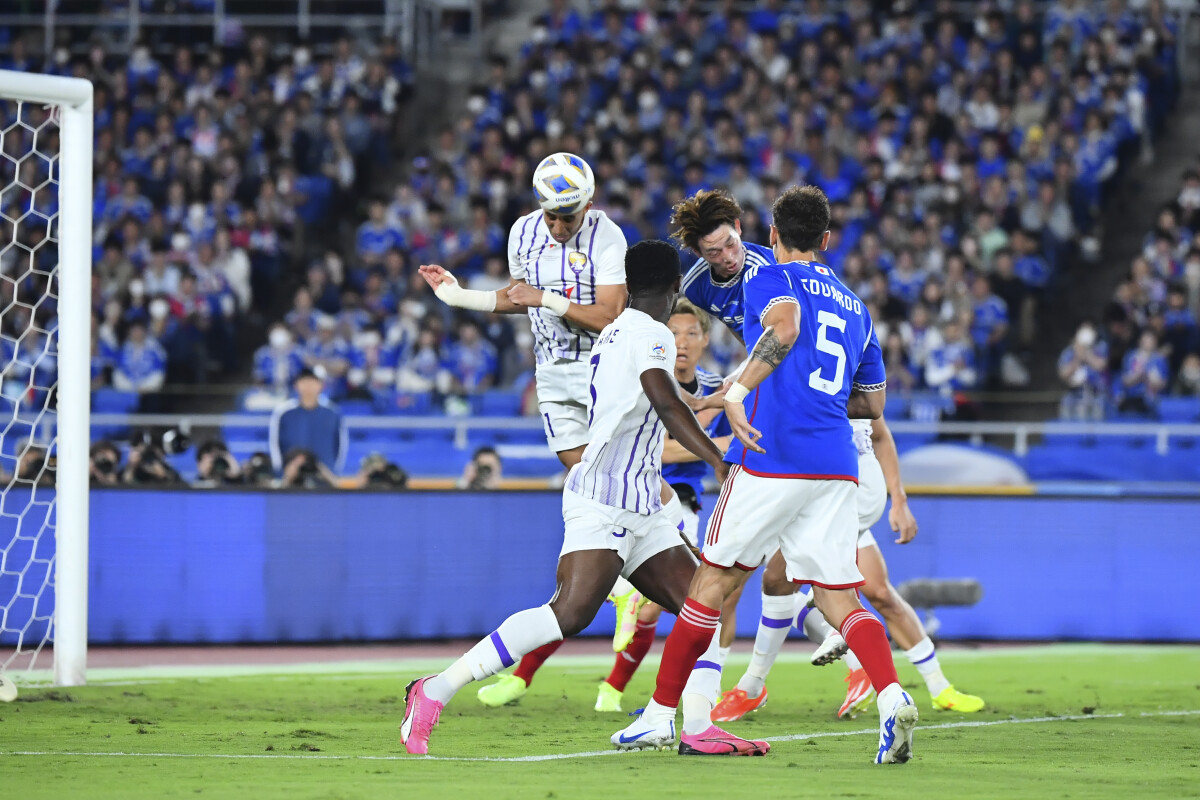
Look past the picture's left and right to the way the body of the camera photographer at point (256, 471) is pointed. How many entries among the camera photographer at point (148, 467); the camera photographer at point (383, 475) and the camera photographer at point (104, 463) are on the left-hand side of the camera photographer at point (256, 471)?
1

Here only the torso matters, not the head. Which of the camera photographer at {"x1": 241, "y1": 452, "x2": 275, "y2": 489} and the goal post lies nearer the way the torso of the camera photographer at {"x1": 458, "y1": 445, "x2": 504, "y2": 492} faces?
the goal post

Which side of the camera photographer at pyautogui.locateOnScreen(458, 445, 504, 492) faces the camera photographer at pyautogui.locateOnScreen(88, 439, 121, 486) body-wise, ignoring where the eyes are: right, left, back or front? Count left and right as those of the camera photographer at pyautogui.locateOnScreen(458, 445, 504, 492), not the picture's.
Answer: right

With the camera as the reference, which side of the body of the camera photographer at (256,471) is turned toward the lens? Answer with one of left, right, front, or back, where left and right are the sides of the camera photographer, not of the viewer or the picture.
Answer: front

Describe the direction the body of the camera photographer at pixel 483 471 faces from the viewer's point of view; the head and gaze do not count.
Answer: toward the camera

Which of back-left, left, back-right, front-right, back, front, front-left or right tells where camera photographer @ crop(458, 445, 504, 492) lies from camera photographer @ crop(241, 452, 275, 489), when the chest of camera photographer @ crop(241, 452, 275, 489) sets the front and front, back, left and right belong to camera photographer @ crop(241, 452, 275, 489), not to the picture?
left

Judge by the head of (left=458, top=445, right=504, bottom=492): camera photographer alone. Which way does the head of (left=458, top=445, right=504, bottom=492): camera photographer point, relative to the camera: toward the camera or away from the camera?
toward the camera

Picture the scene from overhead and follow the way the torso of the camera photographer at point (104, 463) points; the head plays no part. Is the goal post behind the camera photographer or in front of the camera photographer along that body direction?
in front

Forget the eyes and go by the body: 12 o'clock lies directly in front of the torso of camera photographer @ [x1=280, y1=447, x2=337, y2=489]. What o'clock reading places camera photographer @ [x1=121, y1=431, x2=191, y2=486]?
camera photographer @ [x1=121, y1=431, x2=191, y2=486] is roughly at 3 o'clock from camera photographer @ [x1=280, y1=447, x2=337, y2=489].

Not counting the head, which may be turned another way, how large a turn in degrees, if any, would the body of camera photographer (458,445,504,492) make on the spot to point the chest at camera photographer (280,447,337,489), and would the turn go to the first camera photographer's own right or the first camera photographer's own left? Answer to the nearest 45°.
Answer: approximately 90° to the first camera photographer's own right

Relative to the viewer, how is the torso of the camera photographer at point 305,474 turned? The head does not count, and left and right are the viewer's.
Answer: facing the viewer

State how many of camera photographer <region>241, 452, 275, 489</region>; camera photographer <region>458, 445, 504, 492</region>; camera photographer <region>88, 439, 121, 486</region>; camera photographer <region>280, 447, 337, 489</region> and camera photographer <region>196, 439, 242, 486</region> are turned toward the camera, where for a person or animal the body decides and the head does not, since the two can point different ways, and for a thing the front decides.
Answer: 5
